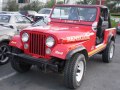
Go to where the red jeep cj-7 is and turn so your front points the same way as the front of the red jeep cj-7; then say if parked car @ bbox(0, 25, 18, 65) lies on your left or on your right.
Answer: on your right

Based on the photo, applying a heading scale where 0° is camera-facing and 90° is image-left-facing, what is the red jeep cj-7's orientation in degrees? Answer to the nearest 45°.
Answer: approximately 45°

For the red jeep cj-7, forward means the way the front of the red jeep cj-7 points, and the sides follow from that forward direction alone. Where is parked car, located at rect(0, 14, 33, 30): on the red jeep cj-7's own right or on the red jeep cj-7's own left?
on the red jeep cj-7's own right
